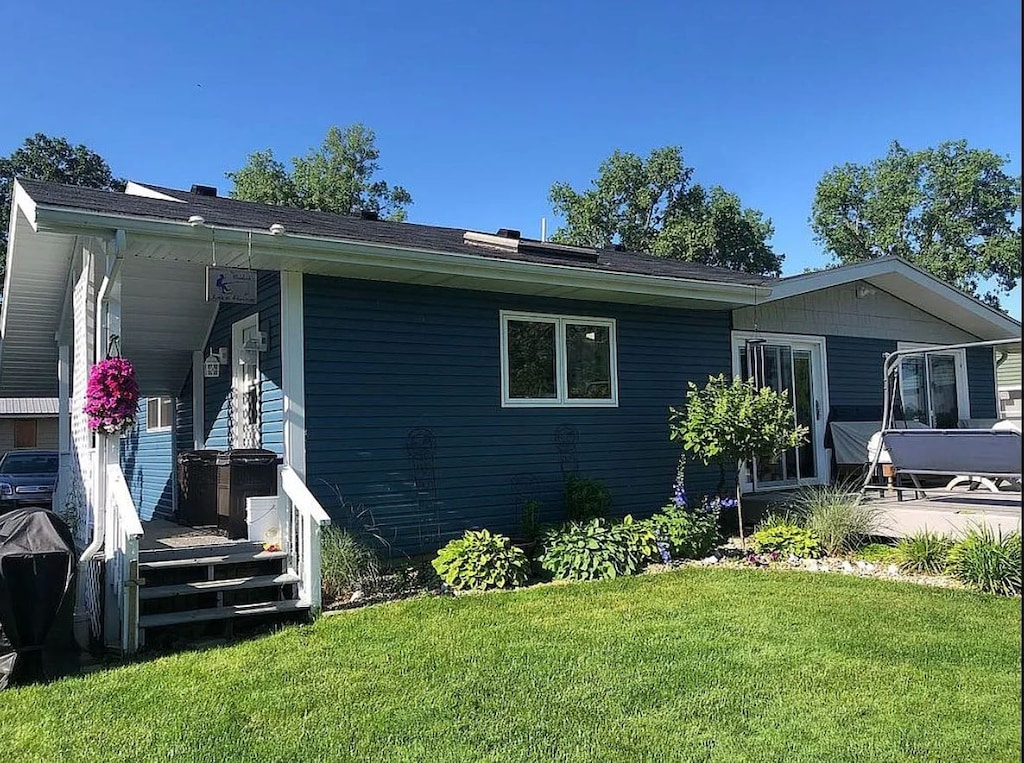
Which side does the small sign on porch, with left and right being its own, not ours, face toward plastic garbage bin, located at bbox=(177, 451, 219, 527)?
back

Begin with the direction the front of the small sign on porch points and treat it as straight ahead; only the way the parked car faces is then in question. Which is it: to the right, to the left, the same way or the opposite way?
the same way

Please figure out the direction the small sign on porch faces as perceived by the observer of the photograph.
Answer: facing the viewer

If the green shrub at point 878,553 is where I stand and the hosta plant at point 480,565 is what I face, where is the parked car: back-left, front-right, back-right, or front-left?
front-right

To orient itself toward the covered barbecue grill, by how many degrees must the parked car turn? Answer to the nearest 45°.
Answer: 0° — it already faces it

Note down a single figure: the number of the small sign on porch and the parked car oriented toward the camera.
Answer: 2

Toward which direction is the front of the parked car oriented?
toward the camera

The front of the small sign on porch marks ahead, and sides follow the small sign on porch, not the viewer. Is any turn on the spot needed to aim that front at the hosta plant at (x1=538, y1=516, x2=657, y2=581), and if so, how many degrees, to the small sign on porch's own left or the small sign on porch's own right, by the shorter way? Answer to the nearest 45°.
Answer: approximately 90° to the small sign on porch's own left

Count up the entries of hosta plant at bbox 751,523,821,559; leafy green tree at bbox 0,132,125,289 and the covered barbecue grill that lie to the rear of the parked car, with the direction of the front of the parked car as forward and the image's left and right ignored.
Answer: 1

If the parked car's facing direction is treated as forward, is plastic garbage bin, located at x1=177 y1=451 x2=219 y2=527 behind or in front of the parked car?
in front

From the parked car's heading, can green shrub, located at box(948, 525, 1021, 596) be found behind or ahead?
ahead

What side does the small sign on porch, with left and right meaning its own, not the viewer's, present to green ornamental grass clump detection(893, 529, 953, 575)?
left
